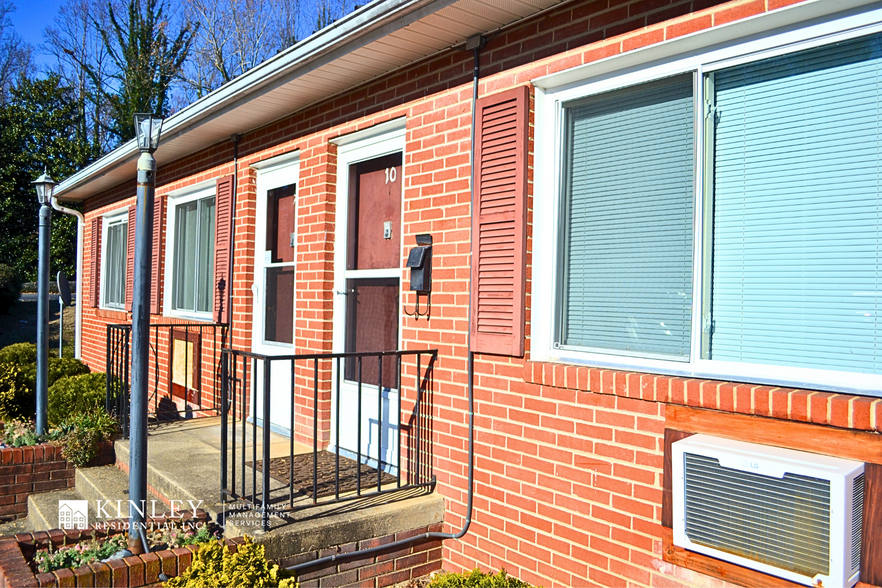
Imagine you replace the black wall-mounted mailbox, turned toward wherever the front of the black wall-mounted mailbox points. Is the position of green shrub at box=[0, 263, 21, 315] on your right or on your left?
on your right

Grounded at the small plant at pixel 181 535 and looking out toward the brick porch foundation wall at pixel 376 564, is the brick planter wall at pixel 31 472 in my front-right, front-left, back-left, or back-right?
back-left

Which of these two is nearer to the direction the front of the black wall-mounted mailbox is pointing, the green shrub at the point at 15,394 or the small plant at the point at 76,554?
the small plant

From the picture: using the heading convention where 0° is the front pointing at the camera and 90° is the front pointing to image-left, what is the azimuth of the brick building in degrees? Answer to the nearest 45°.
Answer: approximately 45°

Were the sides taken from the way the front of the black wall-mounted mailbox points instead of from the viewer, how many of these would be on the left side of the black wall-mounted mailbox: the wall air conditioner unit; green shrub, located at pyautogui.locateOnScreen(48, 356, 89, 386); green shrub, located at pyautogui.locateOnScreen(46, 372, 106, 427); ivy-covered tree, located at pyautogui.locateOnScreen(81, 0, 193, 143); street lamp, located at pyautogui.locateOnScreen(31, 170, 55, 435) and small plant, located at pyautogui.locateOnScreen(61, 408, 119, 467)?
1

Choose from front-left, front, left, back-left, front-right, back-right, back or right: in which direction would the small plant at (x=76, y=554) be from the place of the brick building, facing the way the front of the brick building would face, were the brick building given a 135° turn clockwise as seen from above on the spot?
left

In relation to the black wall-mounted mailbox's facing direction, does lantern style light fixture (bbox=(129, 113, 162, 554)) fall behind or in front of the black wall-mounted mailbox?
in front

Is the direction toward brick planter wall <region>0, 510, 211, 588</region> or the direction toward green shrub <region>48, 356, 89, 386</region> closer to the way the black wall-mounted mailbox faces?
the brick planter wall

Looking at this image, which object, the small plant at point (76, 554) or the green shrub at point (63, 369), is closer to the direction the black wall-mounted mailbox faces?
the small plant
